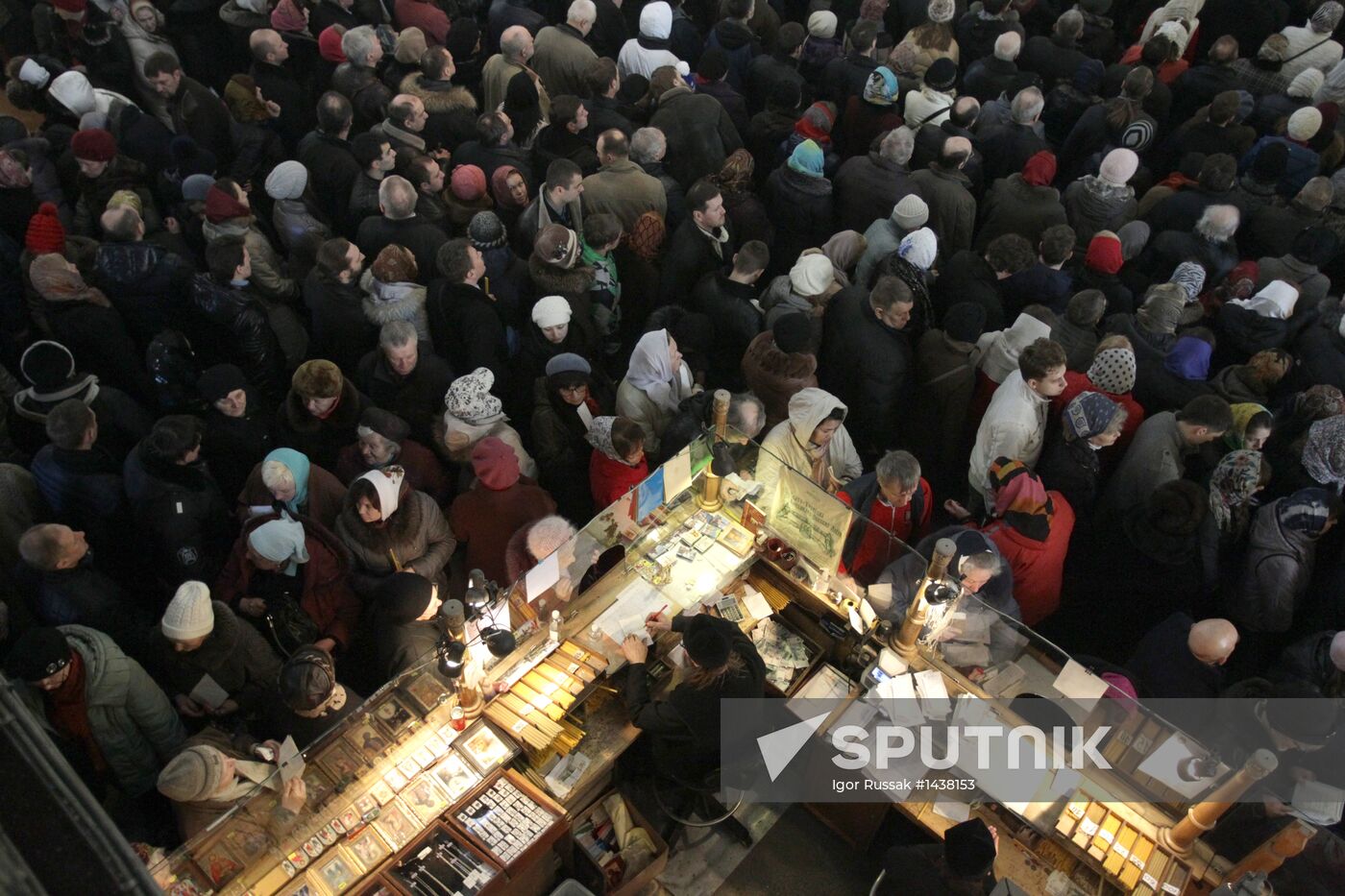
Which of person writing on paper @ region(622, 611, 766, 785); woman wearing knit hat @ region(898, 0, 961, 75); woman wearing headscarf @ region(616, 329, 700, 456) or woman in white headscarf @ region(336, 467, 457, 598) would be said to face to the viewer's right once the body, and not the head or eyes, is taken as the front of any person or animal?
woman wearing headscarf @ region(616, 329, 700, 456)

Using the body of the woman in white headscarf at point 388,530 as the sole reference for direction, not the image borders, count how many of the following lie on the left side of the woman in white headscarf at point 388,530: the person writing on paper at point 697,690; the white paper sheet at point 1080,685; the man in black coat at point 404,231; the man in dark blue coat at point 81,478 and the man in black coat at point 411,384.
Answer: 2

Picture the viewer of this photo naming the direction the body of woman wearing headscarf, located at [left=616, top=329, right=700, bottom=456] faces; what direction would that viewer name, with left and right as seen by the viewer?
facing to the right of the viewer

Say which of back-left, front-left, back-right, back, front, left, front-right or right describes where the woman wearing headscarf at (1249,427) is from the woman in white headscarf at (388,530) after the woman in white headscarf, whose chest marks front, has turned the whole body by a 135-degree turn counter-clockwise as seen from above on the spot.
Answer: front

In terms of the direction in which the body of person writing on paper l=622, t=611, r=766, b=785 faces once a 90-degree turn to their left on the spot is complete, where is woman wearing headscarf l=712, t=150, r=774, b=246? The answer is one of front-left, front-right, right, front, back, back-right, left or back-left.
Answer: back-right
